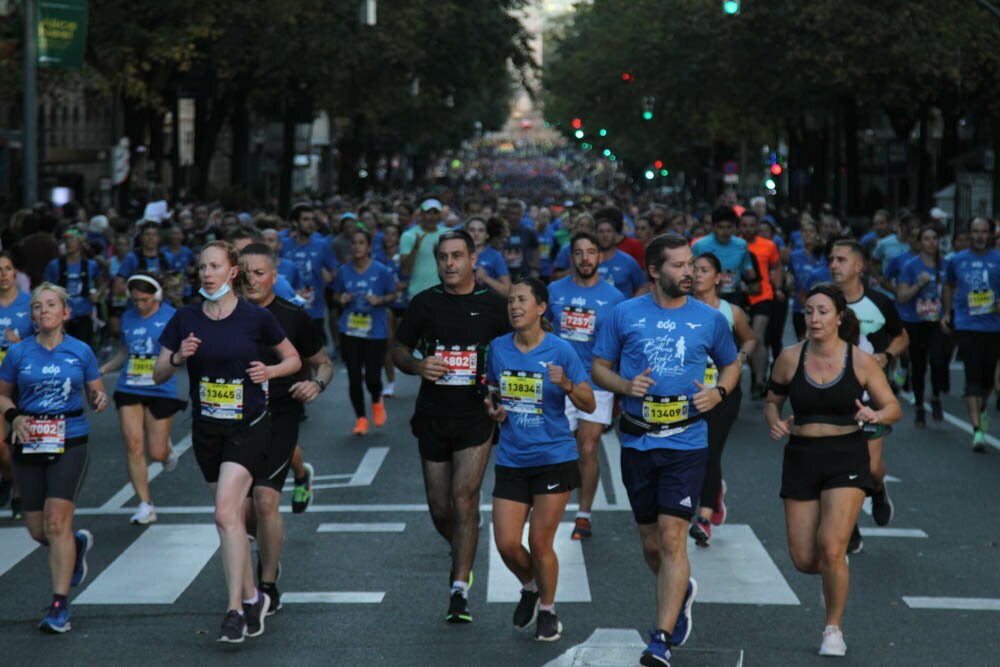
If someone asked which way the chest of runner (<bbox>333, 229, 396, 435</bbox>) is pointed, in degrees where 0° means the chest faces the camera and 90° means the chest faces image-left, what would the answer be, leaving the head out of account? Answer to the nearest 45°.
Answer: approximately 0°

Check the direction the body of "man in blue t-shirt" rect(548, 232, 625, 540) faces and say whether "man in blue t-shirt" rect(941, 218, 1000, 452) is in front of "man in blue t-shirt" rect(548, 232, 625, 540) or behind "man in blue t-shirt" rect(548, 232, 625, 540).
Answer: behind

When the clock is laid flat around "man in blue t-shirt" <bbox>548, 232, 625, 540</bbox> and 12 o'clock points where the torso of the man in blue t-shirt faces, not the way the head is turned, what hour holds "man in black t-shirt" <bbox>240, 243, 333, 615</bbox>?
The man in black t-shirt is roughly at 1 o'clock from the man in blue t-shirt.

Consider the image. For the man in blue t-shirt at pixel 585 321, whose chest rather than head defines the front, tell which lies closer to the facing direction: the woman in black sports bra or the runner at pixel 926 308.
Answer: the woman in black sports bra

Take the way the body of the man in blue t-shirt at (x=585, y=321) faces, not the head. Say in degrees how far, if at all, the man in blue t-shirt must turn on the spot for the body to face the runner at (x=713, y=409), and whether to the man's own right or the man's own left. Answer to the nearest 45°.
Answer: approximately 45° to the man's own left

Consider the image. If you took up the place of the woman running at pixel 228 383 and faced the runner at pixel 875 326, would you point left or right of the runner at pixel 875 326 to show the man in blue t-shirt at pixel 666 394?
right

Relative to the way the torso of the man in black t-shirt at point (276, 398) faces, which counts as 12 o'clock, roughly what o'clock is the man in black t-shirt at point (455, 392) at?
the man in black t-shirt at point (455, 392) is roughly at 8 o'clock from the man in black t-shirt at point (276, 398).

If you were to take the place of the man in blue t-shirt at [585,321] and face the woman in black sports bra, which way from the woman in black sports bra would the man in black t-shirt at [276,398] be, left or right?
right

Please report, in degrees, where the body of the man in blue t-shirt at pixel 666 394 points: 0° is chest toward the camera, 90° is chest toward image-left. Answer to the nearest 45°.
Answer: approximately 0°

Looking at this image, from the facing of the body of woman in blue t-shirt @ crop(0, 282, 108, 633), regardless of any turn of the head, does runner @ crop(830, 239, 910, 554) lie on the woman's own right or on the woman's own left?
on the woman's own left
